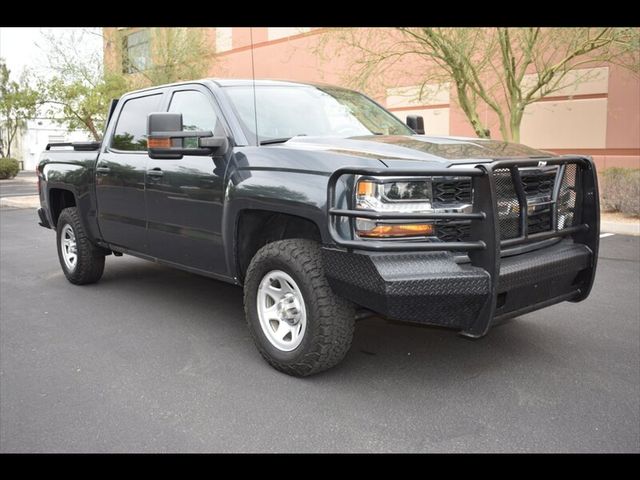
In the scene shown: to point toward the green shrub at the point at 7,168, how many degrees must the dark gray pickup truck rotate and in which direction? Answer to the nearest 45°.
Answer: approximately 180°

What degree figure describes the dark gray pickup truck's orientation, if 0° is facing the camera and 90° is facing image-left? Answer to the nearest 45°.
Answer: approximately 315°

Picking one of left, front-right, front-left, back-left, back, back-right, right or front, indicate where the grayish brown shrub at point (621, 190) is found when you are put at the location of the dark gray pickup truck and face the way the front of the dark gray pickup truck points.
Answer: left

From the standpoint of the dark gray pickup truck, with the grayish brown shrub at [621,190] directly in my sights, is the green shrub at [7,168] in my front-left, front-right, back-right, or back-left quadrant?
front-left
